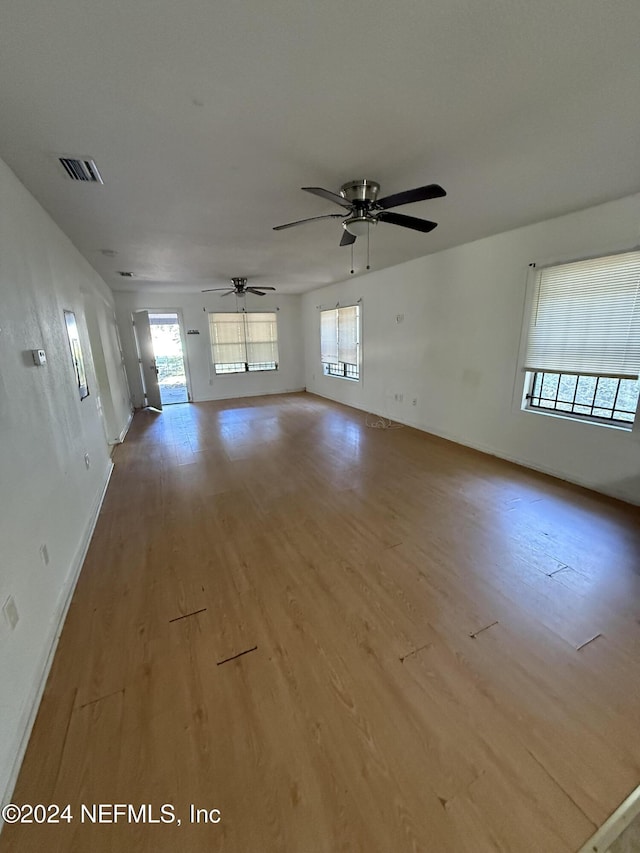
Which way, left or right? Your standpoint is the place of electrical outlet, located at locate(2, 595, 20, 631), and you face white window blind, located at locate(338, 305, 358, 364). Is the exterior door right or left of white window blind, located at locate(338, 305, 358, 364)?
left

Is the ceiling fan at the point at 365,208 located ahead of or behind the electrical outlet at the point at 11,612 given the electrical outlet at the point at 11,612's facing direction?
ahead

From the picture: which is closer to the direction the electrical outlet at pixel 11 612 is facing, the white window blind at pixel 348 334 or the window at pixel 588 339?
the window

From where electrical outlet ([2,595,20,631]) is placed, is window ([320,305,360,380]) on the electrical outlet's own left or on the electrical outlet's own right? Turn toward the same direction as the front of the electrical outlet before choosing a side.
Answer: on the electrical outlet's own left

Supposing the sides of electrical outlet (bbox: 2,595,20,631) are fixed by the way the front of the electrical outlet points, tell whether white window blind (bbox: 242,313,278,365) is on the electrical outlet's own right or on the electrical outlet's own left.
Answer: on the electrical outlet's own left

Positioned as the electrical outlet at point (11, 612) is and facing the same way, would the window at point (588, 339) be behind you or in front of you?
in front

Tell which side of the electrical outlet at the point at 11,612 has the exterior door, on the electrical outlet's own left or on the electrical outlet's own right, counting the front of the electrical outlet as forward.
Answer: on the electrical outlet's own left

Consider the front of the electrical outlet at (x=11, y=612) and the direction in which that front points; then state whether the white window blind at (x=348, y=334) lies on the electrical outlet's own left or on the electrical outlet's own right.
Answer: on the electrical outlet's own left

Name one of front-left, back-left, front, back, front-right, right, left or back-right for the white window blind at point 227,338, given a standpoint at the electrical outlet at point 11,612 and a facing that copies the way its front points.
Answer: left

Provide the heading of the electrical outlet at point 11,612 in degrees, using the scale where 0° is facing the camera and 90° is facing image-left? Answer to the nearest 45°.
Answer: approximately 315°

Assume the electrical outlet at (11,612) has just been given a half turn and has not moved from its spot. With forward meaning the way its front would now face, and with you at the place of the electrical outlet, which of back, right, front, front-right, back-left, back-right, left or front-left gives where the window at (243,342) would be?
right
